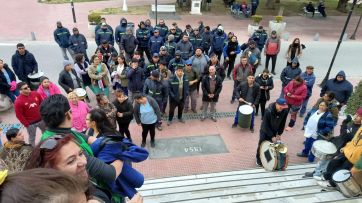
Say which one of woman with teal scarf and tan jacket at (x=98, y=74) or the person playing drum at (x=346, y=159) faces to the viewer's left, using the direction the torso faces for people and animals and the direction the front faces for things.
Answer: the person playing drum

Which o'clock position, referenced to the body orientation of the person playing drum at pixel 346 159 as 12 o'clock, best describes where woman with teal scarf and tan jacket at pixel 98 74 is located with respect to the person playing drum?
The woman with teal scarf and tan jacket is roughly at 12 o'clock from the person playing drum.

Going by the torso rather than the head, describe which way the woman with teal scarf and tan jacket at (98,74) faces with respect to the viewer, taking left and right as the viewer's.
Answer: facing the viewer and to the right of the viewer

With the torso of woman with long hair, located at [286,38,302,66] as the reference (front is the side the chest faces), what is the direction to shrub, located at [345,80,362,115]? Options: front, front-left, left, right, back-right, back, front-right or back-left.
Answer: left

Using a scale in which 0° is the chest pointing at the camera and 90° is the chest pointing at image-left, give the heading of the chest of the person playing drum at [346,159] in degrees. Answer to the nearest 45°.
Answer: approximately 90°

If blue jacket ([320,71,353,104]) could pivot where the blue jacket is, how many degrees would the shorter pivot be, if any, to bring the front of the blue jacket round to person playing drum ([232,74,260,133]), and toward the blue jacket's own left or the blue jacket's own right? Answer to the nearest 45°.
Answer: approximately 45° to the blue jacket's own right

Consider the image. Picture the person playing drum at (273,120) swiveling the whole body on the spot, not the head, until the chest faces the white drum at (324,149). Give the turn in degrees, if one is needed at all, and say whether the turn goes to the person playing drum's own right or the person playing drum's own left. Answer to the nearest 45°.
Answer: approximately 45° to the person playing drum's own left

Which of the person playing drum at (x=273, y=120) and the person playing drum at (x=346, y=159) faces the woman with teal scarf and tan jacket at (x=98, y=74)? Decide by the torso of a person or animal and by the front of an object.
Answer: the person playing drum at (x=346, y=159)

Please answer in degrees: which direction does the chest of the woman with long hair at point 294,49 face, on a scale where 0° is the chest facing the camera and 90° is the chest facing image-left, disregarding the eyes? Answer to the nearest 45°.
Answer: approximately 45°
